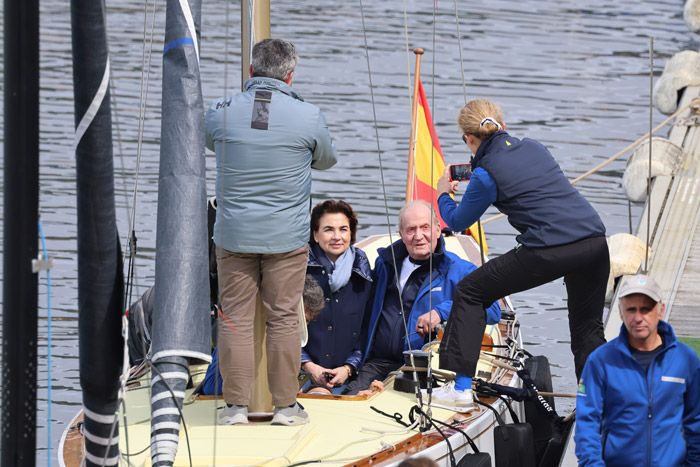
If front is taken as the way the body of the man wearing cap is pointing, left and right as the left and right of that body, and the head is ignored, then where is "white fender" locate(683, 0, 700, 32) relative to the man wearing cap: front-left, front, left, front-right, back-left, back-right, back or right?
back

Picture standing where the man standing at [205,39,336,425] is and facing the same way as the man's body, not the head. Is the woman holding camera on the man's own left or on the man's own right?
on the man's own right

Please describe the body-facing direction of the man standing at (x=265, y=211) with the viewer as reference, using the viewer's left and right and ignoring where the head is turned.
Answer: facing away from the viewer

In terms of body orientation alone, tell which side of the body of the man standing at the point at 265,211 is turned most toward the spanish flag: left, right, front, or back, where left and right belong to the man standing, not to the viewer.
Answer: front

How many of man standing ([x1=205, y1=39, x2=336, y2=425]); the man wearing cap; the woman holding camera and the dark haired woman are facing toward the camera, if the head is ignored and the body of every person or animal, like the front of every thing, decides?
2

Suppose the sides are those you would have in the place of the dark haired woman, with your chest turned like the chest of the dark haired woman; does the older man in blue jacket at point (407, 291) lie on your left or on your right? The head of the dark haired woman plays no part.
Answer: on your left

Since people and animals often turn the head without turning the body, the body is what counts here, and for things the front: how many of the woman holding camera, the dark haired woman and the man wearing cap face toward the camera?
2

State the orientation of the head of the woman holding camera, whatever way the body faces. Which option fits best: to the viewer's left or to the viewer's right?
to the viewer's left

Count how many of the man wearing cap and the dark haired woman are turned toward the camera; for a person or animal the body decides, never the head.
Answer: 2

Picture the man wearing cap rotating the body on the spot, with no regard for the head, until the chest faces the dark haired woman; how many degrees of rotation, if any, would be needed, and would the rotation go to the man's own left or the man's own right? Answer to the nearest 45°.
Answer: approximately 135° to the man's own right
